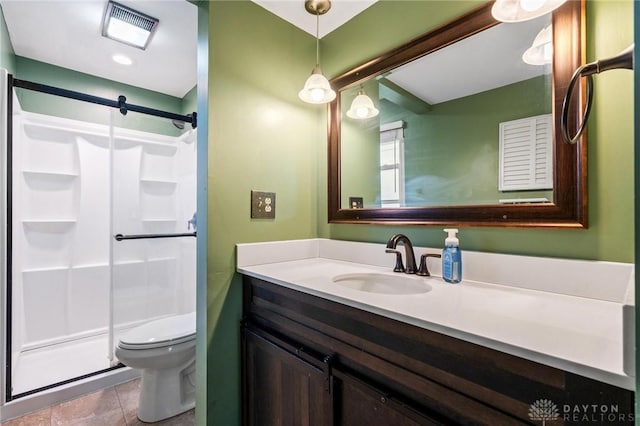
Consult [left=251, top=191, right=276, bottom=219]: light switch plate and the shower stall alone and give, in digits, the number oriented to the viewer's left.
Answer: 0

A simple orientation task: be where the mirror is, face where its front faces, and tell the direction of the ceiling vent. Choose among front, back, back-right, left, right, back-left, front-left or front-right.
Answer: front-right

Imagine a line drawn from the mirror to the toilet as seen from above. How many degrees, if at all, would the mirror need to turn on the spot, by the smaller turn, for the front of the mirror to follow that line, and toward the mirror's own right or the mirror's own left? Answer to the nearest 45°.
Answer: approximately 45° to the mirror's own right

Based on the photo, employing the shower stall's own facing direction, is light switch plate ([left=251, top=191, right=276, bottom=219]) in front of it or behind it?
in front

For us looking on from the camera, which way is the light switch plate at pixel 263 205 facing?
facing the viewer and to the right of the viewer

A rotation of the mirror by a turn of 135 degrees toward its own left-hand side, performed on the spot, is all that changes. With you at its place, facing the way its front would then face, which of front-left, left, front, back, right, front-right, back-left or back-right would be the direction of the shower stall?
back

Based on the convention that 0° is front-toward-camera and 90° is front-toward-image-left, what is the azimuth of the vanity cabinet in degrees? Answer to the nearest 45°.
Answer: approximately 45°

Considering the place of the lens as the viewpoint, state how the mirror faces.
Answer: facing the viewer and to the left of the viewer

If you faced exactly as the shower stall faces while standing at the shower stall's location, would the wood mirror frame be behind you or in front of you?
in front
